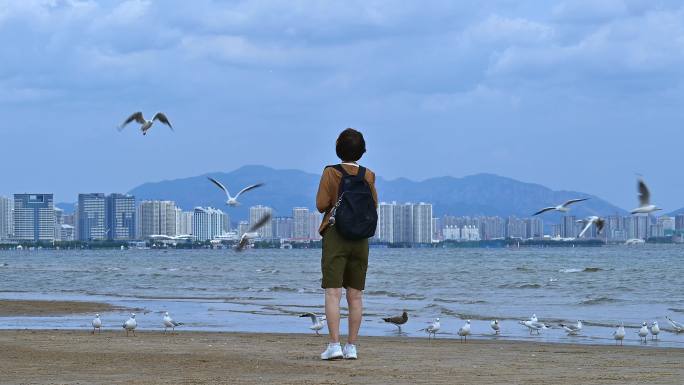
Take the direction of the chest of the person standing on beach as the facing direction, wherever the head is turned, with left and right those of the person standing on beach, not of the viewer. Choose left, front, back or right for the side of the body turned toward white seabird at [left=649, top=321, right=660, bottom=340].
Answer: right

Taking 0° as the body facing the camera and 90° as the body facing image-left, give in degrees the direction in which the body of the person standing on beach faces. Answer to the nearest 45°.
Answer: approximately 135°

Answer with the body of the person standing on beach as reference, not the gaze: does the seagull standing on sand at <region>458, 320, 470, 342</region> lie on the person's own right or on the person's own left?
on the person's own right

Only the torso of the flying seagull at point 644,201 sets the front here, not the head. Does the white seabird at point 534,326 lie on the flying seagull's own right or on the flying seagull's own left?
on the flying seagull's own right

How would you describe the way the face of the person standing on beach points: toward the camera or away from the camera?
away from the camera

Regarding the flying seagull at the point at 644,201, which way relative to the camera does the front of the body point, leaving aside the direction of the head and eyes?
to the viewer's right
